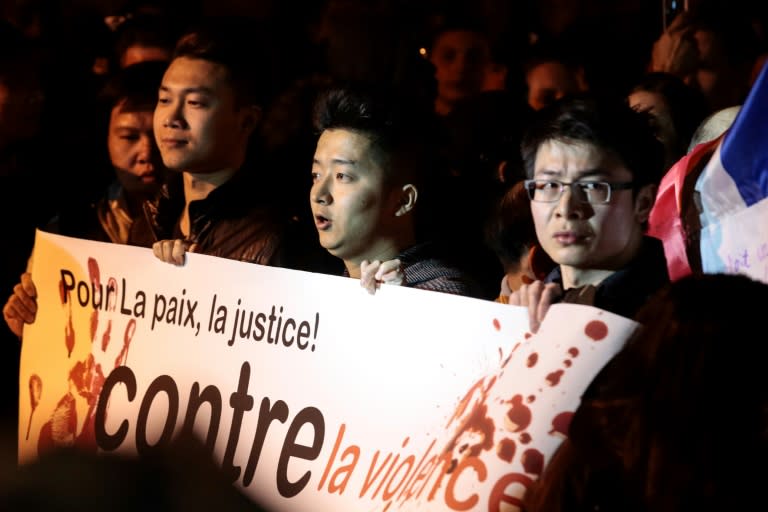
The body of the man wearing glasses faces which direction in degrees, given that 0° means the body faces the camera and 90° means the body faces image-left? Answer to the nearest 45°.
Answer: approximately 45°

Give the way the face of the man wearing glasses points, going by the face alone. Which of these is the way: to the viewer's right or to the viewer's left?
to the viewer's left
